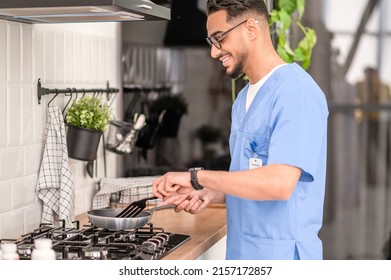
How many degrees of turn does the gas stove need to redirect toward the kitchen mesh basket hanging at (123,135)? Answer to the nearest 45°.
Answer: approximately 135° to its left

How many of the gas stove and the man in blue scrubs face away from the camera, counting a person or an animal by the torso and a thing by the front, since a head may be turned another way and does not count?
0

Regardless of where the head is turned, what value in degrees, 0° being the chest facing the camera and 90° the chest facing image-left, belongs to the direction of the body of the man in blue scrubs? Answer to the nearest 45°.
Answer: approximately 45°

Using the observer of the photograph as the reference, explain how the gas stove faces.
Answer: facing the viewer and to the right of the viewer

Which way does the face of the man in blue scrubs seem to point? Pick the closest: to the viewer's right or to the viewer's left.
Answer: to the viewer's left

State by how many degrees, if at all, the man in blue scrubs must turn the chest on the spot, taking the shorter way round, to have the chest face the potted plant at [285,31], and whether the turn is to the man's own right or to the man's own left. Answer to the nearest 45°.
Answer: approximately 135° to the man's own right

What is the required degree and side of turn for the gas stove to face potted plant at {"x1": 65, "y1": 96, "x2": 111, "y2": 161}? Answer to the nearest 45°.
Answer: approximately 135° to its left

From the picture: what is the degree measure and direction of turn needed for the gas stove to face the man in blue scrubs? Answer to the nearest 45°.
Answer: approximately 45° to its left

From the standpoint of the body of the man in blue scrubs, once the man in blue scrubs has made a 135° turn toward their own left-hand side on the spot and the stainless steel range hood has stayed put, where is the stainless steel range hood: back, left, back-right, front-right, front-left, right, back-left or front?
back

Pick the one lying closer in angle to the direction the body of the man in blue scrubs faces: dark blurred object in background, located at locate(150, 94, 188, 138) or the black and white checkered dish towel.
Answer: the black and white checkered dish towel
